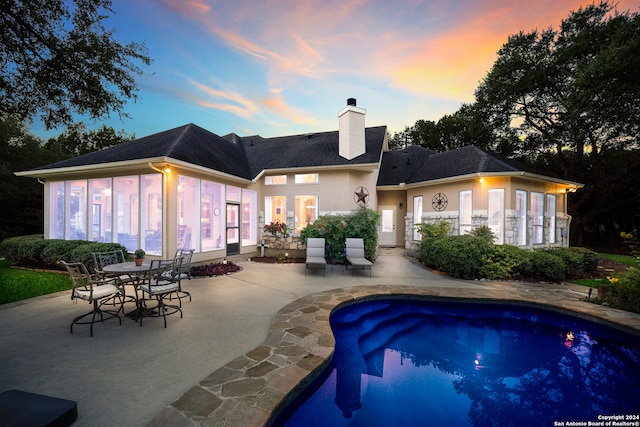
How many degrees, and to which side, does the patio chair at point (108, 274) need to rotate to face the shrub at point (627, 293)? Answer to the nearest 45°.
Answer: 0° — it already faces it

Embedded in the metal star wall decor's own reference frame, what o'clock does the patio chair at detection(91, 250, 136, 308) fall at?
The patio chair is roughly at 1 o'clock from the metal star wall decor.

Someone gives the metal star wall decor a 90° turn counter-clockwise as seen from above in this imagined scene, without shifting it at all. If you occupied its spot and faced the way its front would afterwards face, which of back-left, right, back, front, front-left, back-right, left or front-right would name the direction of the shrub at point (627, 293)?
front-right

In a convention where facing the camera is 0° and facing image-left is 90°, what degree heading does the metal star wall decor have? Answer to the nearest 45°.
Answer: approximately 0°

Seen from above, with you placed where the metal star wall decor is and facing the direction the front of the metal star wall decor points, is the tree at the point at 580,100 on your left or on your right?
on your left

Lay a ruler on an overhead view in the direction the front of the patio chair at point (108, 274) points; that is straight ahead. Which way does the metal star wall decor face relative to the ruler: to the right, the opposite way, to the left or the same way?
to the right
